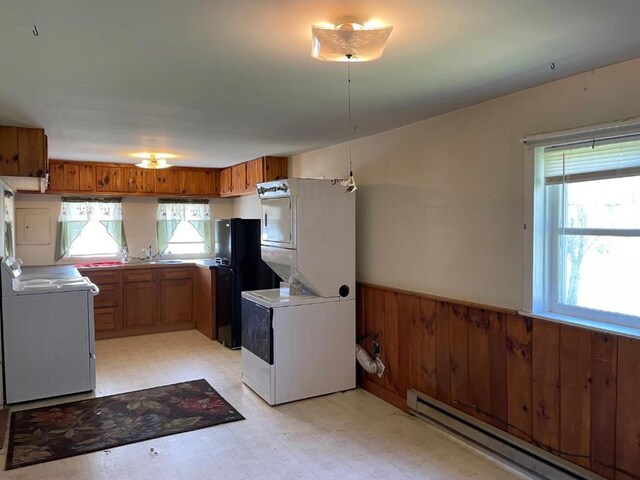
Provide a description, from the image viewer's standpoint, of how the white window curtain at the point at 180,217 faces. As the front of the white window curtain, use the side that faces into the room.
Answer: facing the viewer

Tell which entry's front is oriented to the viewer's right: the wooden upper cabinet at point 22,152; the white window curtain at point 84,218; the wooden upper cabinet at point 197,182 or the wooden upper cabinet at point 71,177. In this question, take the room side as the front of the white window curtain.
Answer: the wooden upper cabinet at point 22,152

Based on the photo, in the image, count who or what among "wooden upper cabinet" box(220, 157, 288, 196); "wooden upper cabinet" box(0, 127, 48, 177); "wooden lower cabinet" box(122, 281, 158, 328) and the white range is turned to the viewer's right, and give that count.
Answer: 2

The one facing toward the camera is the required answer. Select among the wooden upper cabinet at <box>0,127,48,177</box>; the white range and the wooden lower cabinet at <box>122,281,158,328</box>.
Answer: the wooden lower cabinet

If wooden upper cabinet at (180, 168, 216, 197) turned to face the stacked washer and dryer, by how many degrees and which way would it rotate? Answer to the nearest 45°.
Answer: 0° — it already faces it

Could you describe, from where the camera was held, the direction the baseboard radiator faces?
facing the viewer and to the left of the viewer

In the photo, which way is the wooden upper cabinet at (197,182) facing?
toward the camera

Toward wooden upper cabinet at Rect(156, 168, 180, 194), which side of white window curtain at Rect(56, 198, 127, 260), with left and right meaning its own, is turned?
left

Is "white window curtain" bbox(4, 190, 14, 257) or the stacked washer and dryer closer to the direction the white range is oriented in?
the stacked washer and dryer

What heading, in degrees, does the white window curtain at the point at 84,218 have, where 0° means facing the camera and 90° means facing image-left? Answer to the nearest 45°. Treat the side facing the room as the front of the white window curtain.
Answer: approximately 0°

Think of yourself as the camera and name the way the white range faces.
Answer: facing to the right of the viewer

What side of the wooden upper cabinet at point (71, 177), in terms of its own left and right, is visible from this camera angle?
front

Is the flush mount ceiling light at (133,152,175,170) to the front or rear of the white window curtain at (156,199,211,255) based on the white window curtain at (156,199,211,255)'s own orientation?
to the front

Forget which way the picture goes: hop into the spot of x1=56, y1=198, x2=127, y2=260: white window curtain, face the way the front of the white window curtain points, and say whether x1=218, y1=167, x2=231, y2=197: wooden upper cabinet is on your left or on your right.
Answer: on your left

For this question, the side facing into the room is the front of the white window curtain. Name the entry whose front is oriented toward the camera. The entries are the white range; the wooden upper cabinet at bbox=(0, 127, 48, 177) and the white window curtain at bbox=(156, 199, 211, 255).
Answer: the white window curtain

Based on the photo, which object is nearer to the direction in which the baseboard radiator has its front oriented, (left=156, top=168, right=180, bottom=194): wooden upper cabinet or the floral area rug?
the floral area rug

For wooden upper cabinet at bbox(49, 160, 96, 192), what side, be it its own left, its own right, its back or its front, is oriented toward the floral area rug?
front
